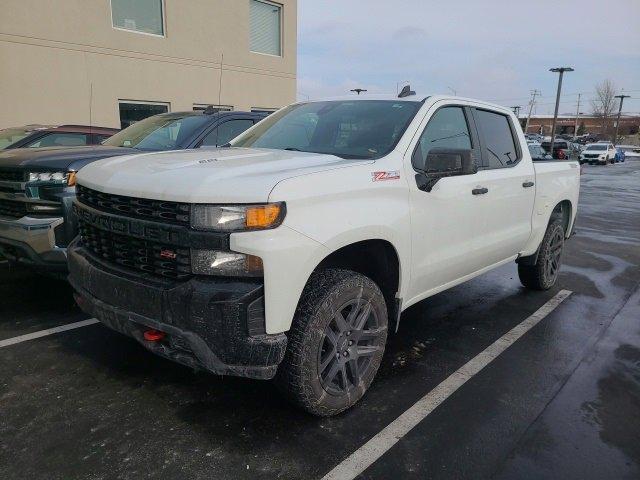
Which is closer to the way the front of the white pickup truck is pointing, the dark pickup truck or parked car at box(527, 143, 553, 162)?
the dark pickup truck

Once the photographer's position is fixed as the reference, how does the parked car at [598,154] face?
facing the viewer and to the left of the viewer

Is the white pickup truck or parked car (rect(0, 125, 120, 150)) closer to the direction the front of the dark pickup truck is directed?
the white pickup truck

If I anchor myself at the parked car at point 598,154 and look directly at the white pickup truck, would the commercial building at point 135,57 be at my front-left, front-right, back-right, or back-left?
front-right

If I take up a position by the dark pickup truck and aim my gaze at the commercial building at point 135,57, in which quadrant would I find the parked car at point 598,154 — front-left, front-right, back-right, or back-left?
front-right

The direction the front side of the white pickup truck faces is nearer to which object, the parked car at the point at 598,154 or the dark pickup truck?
the dark pickup truck

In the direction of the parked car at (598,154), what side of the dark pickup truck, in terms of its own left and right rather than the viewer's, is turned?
back

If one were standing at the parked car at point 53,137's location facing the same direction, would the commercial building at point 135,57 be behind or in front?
behind

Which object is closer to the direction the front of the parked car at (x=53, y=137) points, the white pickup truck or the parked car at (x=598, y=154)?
the white pickup truck

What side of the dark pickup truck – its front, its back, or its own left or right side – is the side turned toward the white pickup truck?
left

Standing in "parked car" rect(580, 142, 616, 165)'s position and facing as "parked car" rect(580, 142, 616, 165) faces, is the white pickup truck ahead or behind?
ahead

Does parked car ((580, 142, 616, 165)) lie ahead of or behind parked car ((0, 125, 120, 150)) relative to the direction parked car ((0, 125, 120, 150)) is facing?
behind
